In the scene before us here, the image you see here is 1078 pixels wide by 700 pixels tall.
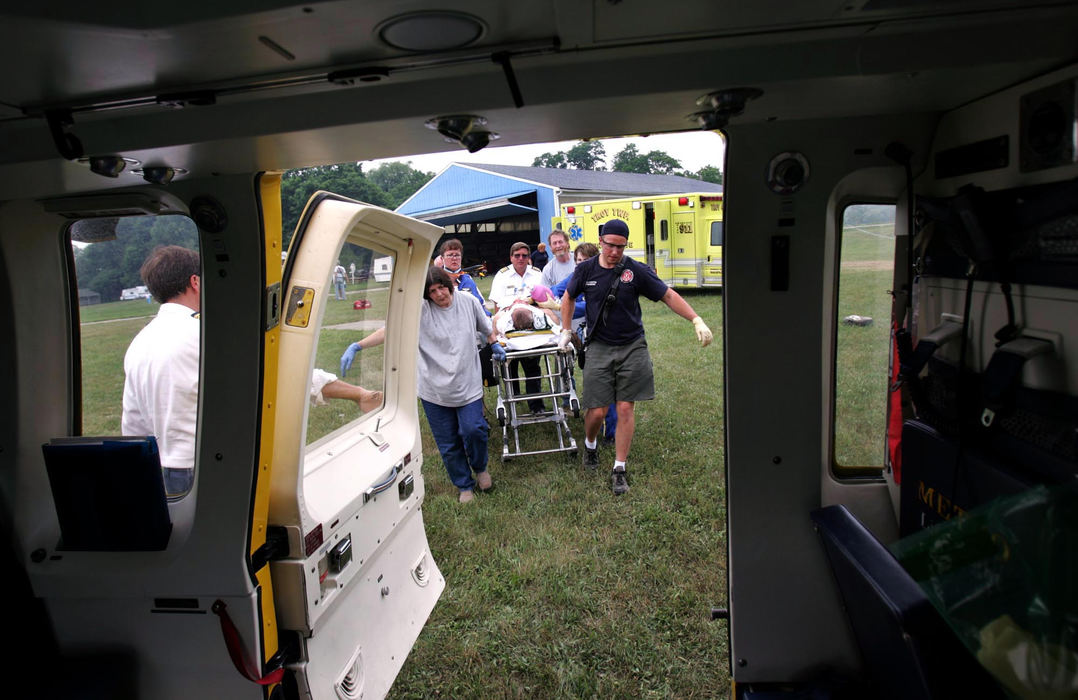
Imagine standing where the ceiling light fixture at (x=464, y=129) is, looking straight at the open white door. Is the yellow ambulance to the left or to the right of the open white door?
right

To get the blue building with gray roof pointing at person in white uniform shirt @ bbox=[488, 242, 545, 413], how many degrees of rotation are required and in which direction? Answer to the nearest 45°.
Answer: approximately 45° to its left

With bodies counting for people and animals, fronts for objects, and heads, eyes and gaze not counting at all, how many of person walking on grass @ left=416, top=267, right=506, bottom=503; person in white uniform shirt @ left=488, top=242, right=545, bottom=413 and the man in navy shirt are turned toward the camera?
3

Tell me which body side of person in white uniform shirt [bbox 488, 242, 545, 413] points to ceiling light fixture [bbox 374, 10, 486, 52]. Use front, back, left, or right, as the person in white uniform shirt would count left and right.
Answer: front

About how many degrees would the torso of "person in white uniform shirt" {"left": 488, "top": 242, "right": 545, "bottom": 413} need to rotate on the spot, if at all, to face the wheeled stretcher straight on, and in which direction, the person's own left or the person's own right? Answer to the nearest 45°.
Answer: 0° — they already face it

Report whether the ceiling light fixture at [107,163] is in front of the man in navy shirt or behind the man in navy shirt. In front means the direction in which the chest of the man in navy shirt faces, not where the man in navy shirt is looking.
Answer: in front

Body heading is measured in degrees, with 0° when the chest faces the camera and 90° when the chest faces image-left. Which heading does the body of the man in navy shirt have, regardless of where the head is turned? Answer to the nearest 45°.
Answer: approximately 0°

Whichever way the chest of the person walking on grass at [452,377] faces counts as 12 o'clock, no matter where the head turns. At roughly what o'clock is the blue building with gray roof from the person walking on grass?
The blue building with gray roof is roughly at 6 o'clock from the person walking on grass.

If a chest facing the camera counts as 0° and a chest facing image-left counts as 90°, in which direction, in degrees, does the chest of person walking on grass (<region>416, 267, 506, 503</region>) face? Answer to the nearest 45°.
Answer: approximately 0°

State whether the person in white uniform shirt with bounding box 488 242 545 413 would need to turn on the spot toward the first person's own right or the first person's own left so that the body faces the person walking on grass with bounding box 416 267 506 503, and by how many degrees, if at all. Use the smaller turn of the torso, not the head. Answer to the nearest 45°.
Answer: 0° — they already face them

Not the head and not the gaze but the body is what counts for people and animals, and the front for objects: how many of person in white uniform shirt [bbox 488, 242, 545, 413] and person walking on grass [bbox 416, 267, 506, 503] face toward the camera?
2

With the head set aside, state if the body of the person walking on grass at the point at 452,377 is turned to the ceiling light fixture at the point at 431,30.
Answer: yes

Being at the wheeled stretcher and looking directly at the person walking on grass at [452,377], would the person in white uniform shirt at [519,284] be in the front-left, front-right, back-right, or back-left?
back-right
